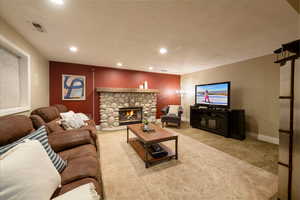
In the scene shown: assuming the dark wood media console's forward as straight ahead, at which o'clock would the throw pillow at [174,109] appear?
The throw pillow is roughly at 2 o'clock from the dark wood media console.

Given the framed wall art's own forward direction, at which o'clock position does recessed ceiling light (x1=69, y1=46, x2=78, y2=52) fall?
The recessed ceiling light is roughly at 12 o'clock from the framed wall art.

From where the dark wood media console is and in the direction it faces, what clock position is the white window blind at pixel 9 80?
The white window blind is roughly at 12 o'clock from the dark wood media console.

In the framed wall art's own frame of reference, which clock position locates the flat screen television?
The flat screen television is roughly at 10 o'clock from the framed wall art.

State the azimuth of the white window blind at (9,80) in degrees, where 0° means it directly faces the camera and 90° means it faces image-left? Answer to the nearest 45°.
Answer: approximately 315°

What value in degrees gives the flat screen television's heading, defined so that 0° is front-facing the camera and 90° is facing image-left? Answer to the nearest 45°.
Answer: approximately 45°

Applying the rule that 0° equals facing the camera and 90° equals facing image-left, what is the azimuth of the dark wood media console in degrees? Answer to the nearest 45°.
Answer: approximately 45°

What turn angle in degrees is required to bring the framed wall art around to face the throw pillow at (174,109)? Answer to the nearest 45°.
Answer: approximately 90° to its left

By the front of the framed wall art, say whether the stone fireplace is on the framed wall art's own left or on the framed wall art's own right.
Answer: on the framed wall art's own left

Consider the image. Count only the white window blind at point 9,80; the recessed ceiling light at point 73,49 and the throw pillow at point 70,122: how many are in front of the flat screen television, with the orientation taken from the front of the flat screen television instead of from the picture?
3

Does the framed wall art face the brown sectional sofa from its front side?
yes

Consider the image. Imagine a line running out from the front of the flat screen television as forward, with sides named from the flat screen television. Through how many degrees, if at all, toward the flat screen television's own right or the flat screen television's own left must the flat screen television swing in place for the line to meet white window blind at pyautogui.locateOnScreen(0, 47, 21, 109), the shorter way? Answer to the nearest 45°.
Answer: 0° — it already faces it

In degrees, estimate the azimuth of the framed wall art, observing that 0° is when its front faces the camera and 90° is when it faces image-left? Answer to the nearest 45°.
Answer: approximately 0°
